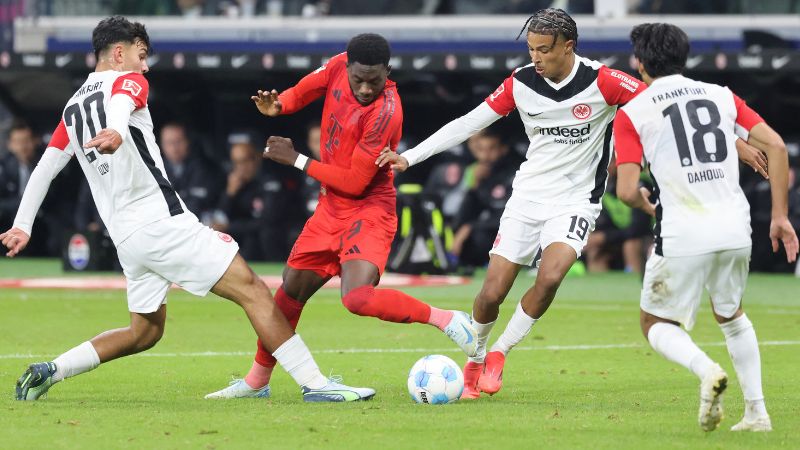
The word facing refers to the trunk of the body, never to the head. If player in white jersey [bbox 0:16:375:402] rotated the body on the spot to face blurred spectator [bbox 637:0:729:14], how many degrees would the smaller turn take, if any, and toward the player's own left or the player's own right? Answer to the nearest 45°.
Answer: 0° — they already face them

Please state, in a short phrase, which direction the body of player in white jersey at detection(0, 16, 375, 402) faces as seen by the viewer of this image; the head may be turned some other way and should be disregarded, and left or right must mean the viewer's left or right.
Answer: facing away from the viewer and to the right of the viewer

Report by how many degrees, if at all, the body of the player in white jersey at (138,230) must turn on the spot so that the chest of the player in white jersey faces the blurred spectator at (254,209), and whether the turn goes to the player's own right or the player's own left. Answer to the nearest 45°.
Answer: approximately 45° to the player's own left

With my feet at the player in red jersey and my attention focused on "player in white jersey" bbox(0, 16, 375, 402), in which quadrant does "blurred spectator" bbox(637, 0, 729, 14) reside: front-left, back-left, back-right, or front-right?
back-right

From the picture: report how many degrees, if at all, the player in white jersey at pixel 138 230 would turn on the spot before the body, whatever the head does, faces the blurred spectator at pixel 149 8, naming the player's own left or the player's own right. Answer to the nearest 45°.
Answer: approximately 45° to the player's own left

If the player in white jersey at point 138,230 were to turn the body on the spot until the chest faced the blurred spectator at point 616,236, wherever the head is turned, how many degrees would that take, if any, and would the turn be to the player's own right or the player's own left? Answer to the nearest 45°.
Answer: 0° — they already face them

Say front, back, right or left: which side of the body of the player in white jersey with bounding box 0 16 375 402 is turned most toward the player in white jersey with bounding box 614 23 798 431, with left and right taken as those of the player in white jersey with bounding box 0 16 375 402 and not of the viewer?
right

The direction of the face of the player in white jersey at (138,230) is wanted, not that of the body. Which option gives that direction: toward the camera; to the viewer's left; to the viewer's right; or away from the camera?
to the viewer's right

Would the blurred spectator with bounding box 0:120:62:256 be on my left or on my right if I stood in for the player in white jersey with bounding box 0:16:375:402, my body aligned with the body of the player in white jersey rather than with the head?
on my left
